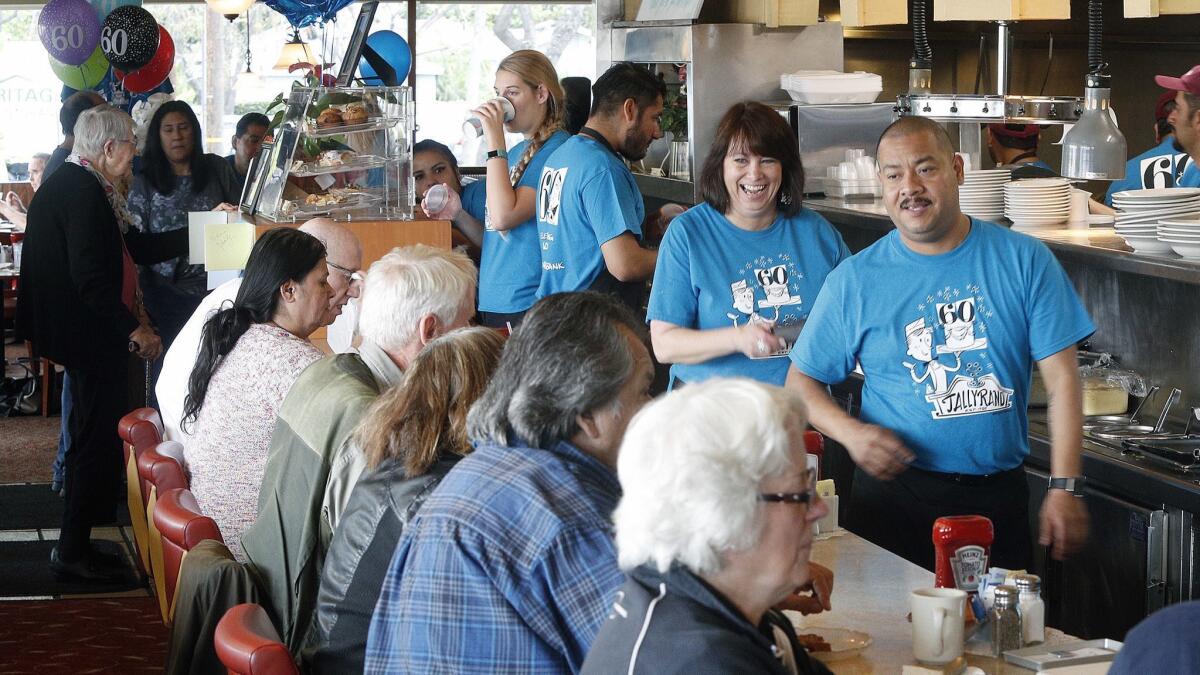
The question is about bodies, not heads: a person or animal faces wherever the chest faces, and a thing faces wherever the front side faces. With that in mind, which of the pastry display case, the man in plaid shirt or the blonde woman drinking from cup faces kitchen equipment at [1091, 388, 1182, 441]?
the man in plaid shirt

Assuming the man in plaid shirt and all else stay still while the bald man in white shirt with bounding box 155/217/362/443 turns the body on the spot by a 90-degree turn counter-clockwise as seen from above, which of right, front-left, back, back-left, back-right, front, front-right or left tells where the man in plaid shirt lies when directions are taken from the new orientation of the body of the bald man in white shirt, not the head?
back

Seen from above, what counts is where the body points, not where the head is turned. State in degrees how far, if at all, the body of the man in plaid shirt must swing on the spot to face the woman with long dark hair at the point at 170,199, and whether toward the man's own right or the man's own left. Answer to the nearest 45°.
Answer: approximately 45° to the man's own left

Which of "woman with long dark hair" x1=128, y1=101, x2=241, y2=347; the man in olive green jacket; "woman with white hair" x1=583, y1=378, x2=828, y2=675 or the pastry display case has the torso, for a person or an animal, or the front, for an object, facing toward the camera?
the woman with long dark hair

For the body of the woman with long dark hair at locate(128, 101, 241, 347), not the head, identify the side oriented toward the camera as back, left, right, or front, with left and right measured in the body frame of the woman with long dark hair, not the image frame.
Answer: front

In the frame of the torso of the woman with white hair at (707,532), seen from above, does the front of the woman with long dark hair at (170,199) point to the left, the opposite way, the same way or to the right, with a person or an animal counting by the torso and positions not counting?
to the right

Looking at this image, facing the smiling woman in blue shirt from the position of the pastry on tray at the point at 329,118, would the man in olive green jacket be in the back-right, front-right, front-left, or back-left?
front-right

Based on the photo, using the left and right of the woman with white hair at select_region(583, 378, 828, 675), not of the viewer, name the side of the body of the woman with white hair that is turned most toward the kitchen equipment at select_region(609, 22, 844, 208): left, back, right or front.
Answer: left

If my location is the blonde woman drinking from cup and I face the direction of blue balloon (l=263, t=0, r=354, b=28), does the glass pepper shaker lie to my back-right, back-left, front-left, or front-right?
back-left

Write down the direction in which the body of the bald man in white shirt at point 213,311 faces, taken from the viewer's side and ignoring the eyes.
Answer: to the viewer's right

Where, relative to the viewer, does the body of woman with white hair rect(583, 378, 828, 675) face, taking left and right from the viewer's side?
facing to the right of the viewer

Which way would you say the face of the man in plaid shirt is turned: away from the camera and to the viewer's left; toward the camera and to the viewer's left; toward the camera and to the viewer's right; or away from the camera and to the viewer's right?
away from the camera and to the viewer's right

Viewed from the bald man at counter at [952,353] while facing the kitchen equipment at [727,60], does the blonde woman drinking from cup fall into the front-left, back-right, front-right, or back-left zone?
front-left

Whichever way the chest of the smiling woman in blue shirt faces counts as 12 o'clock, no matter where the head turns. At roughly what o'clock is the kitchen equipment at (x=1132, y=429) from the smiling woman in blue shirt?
The kitchen equipment is roughly at 10 o'clock from the smiling woman in blue shirt.

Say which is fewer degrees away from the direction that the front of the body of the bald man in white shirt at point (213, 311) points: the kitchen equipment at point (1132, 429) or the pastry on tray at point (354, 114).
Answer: the kitchen equipment

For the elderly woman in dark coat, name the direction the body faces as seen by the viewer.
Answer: to the viewer's right

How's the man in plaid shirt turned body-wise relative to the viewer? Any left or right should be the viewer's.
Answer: facing away from the viewer and to the right of the viewer
